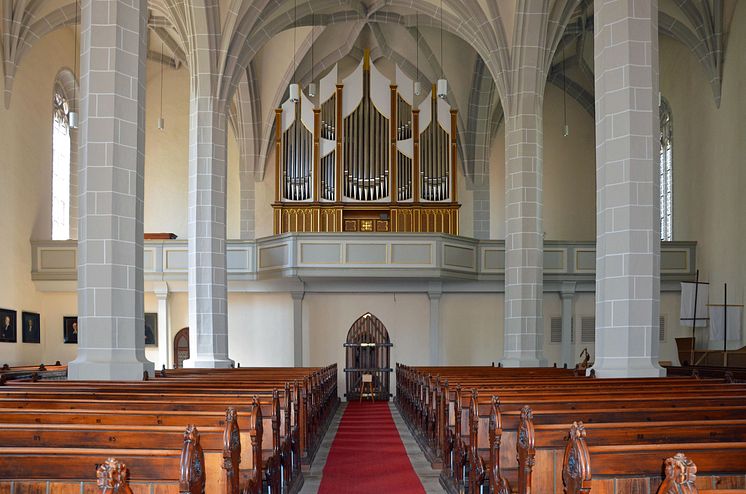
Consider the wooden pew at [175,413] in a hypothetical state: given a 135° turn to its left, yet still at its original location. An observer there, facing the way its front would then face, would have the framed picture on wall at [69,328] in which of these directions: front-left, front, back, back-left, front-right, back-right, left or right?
front-left

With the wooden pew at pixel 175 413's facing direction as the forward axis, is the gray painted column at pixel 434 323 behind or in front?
behind

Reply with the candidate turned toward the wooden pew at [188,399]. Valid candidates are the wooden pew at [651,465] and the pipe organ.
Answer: the pipe organ

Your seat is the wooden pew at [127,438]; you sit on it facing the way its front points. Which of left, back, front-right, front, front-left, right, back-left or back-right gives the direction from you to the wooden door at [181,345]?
back

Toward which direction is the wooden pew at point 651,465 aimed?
toward the camera

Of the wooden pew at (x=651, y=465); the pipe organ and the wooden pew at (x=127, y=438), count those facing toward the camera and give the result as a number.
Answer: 3

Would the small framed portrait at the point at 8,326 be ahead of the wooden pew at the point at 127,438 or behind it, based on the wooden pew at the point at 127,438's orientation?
behind

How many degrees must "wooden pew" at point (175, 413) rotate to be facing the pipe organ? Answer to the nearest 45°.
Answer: approximately 180°

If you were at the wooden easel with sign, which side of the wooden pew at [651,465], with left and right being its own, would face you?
back
